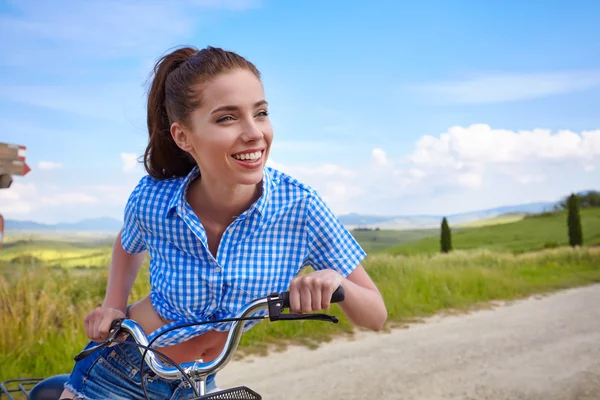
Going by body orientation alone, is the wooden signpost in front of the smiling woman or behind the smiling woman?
behind

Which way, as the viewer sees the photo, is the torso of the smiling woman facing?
toward the camera

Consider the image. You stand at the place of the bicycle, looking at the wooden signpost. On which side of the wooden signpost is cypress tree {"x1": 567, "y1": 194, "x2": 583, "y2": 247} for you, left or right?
right

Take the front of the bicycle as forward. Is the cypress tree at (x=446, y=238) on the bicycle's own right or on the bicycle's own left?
on the bicycle's own left

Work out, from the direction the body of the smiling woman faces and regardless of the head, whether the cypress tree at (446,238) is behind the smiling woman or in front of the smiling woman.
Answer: behind

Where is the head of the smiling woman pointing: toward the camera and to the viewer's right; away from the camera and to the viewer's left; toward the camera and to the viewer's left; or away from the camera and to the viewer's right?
toward the camera and to the viewer's right

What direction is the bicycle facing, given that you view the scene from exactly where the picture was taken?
facing the viewer and to the right of the viewer

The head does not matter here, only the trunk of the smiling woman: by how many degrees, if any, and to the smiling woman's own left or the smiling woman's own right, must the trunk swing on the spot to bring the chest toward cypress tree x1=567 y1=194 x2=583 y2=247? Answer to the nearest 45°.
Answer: approximately 135° to the smiling woman's own left
